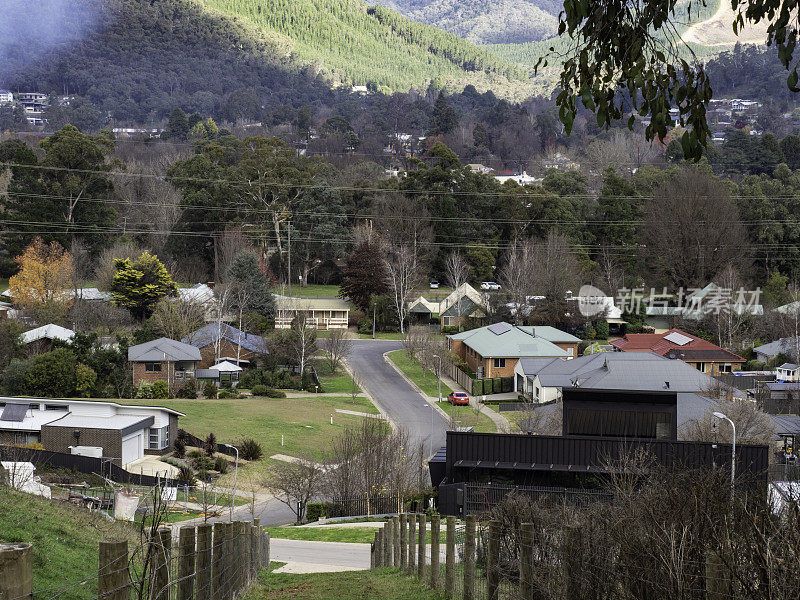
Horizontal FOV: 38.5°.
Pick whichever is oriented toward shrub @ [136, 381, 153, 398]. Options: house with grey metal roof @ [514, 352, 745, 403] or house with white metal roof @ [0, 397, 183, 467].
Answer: house with grey metal roof @ [514, 352, 745, 403]

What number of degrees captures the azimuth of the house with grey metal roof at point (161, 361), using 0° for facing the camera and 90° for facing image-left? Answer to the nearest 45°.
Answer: approximately 0°

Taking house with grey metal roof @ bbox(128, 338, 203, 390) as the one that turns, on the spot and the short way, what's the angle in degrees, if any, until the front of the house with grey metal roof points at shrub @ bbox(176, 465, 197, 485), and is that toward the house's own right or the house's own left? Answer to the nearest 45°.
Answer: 0° — it already faces it

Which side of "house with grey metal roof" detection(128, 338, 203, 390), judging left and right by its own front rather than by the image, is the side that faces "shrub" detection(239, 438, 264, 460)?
front

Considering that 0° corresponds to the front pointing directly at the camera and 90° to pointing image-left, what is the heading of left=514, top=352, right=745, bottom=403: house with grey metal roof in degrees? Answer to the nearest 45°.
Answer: approximately 90°

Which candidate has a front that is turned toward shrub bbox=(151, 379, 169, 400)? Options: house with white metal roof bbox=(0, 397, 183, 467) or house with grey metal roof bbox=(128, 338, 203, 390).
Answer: house with grey metal roof bbox=(128, 338, 203, 390)
